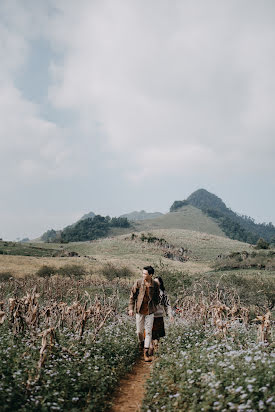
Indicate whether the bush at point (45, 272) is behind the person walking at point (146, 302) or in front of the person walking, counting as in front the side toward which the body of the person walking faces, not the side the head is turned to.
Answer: behind

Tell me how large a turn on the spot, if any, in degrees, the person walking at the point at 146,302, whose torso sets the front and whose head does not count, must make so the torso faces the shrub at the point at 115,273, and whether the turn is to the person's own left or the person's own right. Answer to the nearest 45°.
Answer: approximately 180°

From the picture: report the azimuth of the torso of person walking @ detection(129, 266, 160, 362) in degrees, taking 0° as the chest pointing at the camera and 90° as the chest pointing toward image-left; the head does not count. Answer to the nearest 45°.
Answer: approximately 0°

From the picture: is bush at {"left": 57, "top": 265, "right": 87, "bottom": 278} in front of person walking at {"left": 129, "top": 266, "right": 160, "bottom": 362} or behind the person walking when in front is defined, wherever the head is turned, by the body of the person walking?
behind
